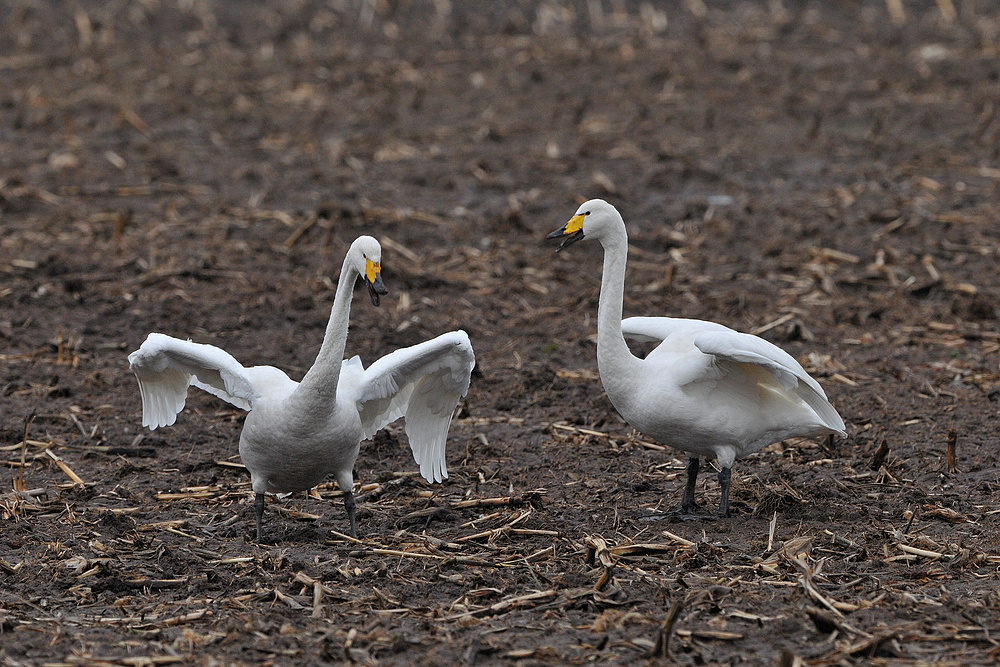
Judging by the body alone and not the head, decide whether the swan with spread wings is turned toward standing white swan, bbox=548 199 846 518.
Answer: no

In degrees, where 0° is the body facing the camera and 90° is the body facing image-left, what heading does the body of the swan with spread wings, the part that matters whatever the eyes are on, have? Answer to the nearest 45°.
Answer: approximately 0°
